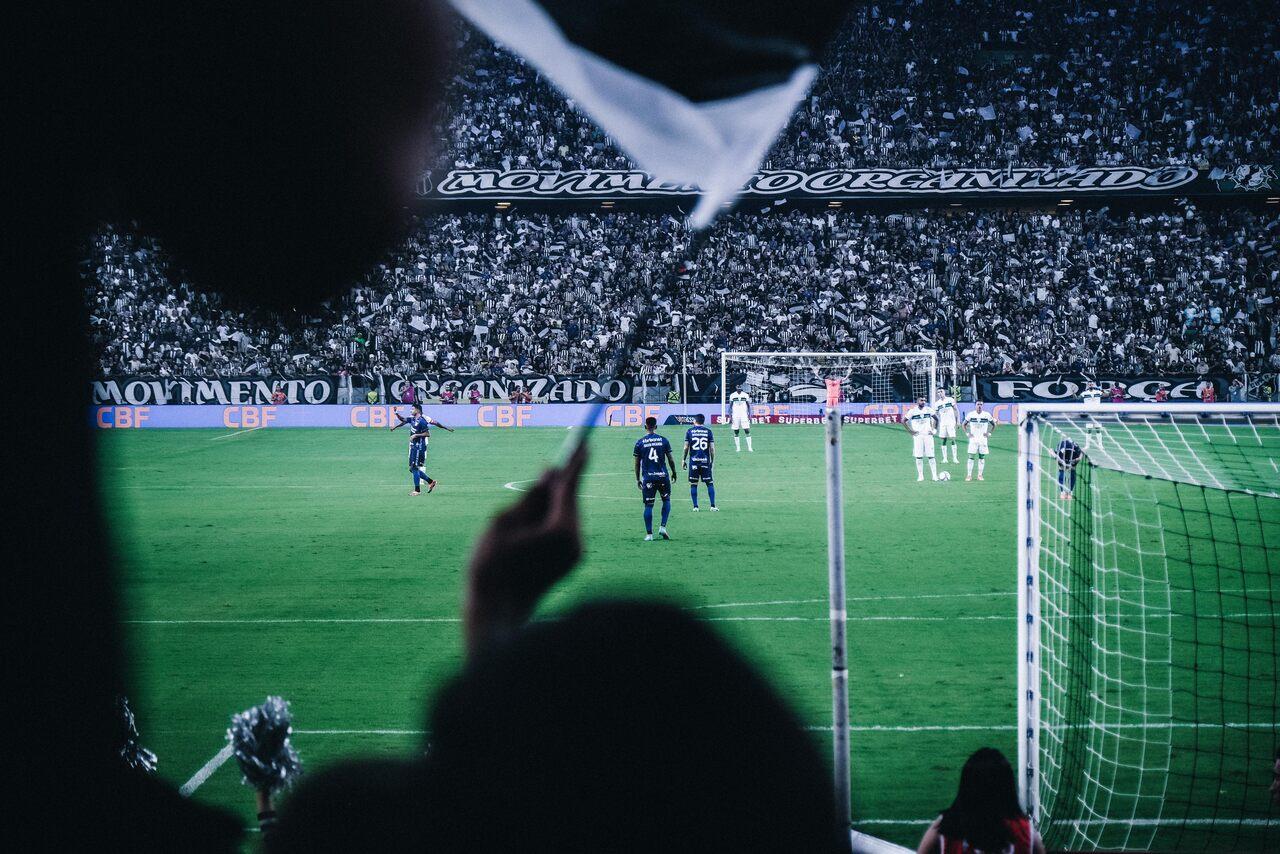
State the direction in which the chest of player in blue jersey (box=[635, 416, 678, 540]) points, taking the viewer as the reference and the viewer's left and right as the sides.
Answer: facing away from the viewer

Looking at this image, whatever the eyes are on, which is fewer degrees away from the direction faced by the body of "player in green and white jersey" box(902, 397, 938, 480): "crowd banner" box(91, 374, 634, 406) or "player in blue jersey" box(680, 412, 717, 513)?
the player in blue jersey

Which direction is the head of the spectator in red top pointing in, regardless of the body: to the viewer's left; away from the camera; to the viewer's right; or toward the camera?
away from the camera

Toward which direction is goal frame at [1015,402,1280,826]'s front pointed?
away from the camera

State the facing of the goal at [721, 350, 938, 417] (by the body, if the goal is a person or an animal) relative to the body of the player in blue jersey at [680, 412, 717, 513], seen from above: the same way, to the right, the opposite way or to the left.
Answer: the opposite way

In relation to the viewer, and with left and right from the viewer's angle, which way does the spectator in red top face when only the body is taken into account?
facing away from the viewer

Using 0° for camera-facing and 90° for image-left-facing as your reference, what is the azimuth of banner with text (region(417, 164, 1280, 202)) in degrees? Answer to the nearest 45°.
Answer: approximately 0°

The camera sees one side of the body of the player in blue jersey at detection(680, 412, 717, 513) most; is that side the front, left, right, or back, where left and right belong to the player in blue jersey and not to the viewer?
back

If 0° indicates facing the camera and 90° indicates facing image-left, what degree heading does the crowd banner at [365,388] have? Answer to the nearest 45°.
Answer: approximately 0°

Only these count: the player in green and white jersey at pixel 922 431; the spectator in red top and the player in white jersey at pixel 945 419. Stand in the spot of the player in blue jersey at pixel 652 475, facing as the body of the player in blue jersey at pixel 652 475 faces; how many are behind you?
1
